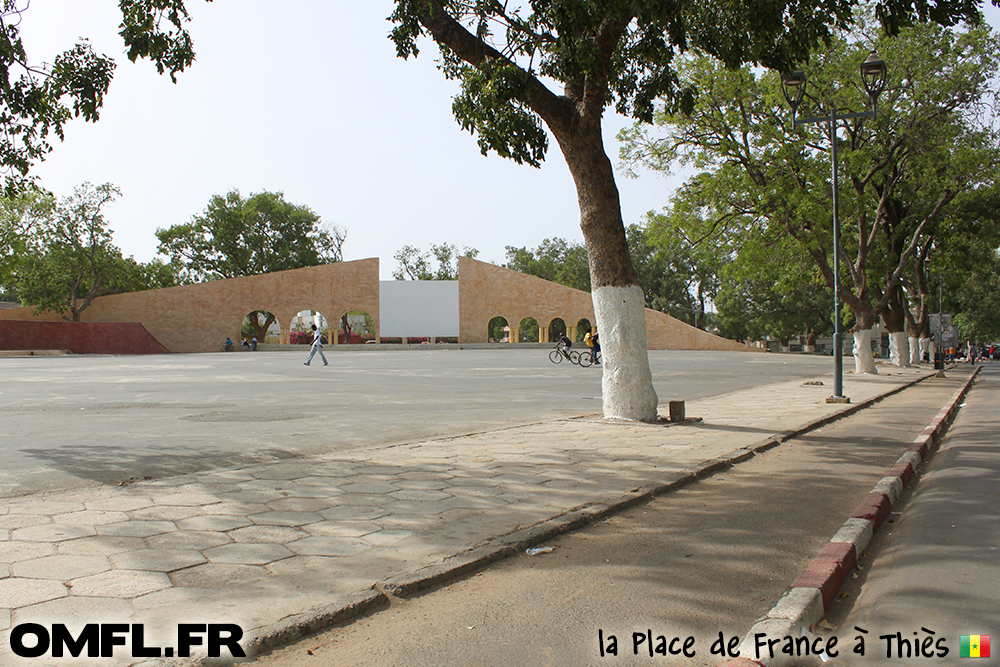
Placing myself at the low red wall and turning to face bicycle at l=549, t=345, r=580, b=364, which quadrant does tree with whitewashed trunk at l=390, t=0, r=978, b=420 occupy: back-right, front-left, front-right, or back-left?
front-right

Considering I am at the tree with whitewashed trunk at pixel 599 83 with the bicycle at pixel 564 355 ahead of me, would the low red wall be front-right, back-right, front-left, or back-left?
front-left

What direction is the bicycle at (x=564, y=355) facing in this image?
to the viewer's left

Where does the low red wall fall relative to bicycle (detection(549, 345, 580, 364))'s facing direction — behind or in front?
in front

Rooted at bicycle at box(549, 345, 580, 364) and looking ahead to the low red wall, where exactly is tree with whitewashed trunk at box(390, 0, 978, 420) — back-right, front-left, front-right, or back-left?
back-left

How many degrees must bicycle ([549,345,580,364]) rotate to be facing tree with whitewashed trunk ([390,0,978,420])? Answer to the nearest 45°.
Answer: approximately 90° to its left

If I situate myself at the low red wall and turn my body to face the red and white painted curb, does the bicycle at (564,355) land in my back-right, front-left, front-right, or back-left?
front-left

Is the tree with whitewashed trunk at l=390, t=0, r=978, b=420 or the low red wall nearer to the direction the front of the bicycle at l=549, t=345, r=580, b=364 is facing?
the low red wall

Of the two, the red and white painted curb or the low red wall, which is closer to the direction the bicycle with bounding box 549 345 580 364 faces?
the low red wall

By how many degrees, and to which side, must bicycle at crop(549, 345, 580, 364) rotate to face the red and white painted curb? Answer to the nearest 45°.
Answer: approximately 90° to its left
